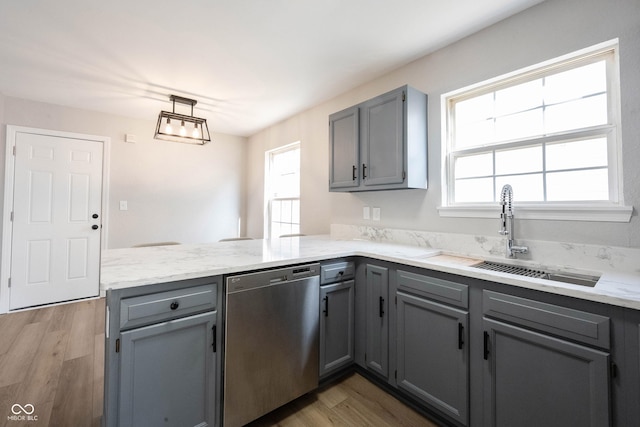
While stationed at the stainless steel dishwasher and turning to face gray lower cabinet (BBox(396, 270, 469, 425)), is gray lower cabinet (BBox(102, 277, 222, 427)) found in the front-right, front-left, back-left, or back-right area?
back-right

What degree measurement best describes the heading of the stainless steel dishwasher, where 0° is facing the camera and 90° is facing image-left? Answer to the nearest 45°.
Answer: approximately 315°

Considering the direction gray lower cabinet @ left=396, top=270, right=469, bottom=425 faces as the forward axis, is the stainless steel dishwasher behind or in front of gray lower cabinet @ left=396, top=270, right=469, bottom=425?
in front
